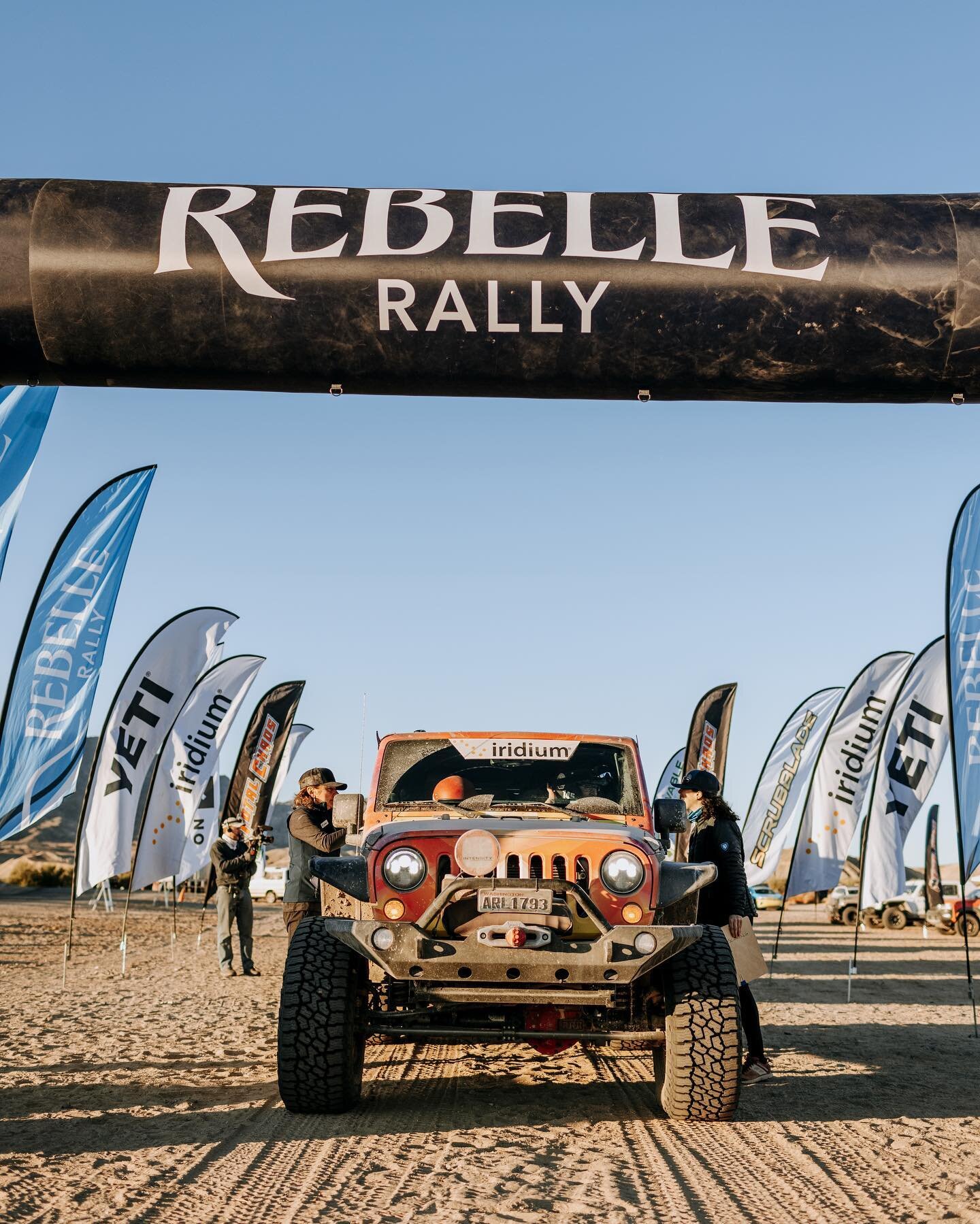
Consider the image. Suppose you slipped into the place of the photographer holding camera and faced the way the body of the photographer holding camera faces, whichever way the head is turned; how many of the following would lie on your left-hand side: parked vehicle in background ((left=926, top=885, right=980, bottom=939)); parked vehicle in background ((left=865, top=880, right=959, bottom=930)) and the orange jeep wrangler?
2

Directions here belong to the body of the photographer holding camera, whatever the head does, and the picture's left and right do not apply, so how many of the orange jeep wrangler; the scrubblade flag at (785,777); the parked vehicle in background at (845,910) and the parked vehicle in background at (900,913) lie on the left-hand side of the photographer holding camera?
3

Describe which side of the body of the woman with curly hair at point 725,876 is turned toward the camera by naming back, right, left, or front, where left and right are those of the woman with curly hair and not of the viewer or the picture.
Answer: left

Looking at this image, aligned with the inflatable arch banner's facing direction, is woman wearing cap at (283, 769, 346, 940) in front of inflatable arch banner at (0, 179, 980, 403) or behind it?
behind

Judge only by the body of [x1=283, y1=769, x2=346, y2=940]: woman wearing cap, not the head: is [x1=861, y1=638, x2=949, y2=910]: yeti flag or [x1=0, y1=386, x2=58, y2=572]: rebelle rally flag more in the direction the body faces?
the yeti flag

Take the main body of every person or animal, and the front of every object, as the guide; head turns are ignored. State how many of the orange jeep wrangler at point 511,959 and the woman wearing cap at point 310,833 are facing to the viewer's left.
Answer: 0

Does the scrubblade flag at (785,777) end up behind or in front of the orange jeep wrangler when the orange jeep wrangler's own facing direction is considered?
behind

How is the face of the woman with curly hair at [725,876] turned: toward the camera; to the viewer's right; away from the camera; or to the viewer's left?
to the viewer's left

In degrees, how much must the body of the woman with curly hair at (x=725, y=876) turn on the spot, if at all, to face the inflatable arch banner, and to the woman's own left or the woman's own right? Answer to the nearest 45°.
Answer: approximately 90° to the woman's own left

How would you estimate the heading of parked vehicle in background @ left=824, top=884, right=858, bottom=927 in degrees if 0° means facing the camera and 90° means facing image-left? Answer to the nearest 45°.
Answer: approximately 45°

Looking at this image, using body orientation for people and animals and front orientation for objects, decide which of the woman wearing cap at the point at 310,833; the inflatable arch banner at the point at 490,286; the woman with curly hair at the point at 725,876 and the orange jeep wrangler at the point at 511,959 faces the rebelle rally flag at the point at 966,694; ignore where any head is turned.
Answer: the woman wearing cap

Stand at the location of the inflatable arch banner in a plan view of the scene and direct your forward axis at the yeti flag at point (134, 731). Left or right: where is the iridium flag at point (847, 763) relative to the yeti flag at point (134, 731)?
right
